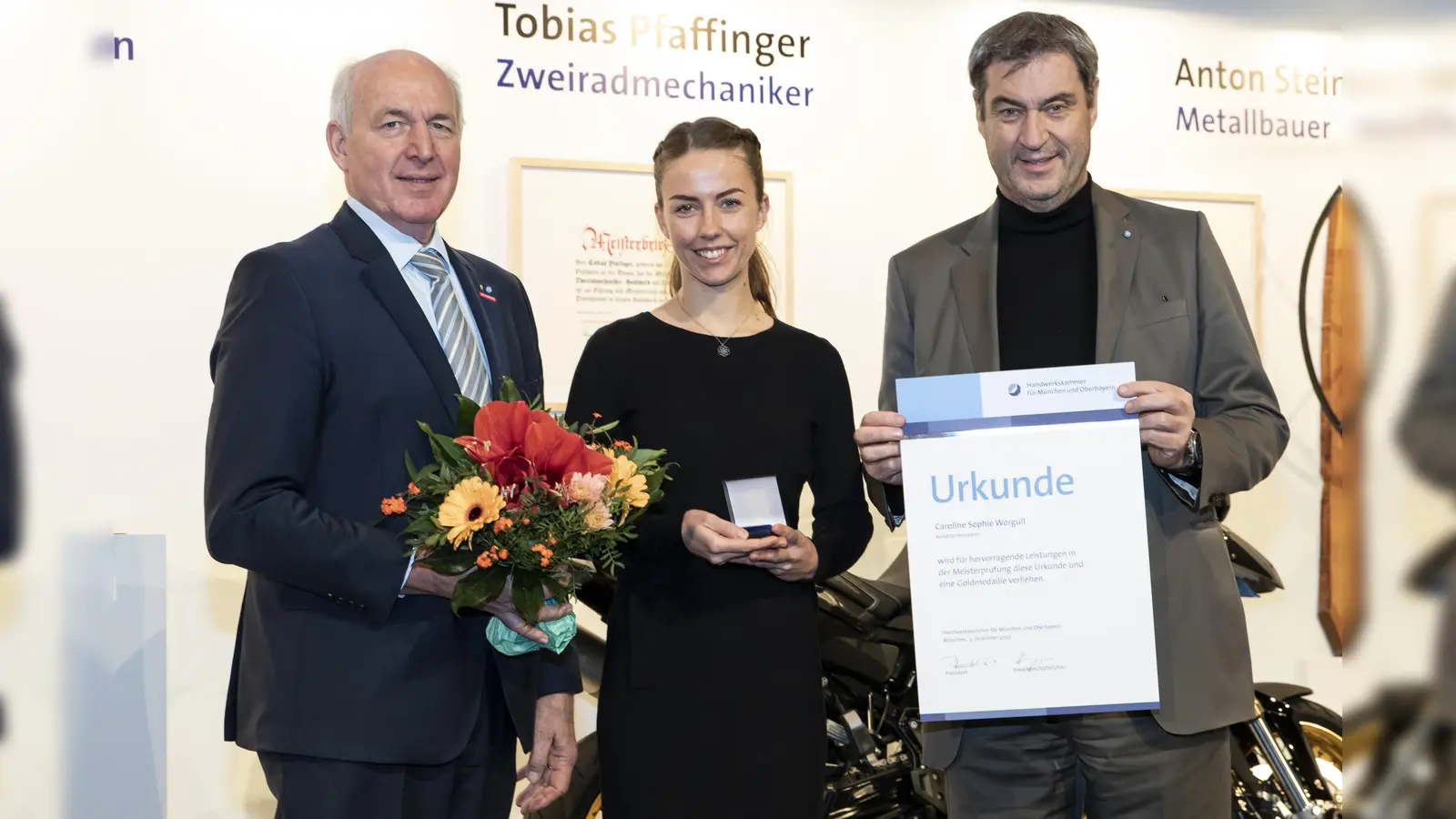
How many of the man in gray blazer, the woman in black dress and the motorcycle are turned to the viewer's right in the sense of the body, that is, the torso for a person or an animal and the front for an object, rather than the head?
1

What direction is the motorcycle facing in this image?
to the viewer's right

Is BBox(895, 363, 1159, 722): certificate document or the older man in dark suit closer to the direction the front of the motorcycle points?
the certificate document

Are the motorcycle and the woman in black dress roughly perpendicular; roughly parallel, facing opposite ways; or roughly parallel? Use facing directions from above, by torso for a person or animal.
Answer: roughly perpendicular

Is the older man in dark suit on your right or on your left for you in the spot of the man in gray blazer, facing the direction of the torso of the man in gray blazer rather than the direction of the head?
on your right

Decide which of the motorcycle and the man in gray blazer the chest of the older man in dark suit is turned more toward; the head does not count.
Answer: the man in gray blazer

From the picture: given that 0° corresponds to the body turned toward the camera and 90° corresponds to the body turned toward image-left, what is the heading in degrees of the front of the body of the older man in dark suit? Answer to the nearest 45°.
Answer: approximately 315°

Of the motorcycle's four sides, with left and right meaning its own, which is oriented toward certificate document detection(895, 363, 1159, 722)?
right

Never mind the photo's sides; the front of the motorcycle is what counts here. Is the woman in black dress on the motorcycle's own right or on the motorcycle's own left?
on the motorcycle's own right

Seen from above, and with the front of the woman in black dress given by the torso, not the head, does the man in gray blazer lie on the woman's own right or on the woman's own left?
on the woman's own left

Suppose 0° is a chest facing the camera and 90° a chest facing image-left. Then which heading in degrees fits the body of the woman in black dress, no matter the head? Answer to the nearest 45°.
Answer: approximately 0°

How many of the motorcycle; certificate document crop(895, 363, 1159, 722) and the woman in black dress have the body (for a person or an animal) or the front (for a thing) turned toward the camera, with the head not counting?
2

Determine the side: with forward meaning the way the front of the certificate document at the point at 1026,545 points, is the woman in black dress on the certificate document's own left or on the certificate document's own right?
on the certificate document's own right
